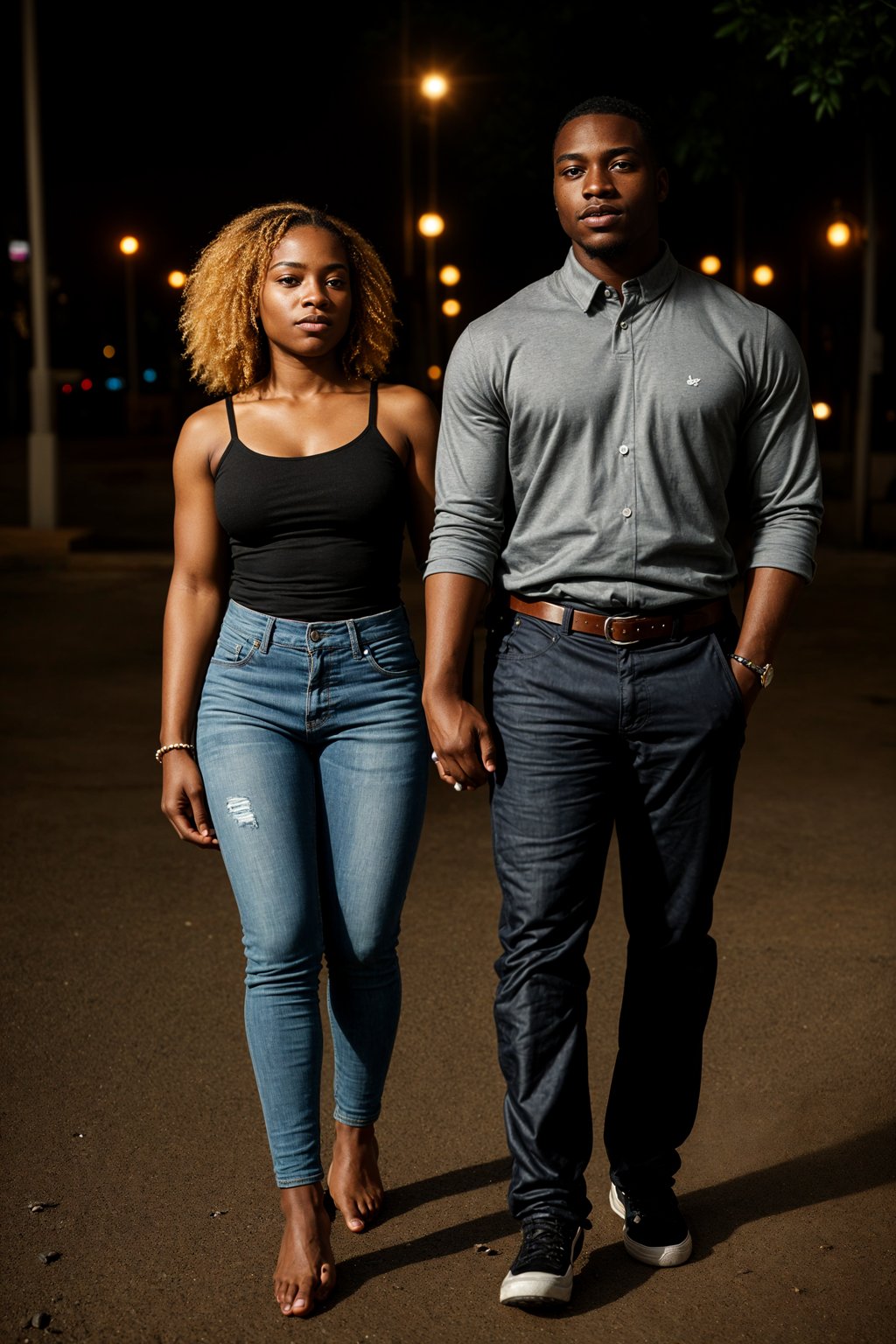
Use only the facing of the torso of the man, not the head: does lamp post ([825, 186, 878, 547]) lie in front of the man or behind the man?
behind

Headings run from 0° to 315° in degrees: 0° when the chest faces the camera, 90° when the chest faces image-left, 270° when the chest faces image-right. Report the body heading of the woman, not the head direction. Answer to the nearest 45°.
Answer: approximately 0°

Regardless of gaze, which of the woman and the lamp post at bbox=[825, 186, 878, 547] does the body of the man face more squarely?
the woman

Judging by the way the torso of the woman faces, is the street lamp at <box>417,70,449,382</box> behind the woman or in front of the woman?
behind

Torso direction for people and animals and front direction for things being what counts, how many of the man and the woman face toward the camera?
2

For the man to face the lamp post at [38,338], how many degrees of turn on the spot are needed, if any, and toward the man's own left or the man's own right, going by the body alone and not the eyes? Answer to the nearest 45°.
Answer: approximately 135° to the man's own right

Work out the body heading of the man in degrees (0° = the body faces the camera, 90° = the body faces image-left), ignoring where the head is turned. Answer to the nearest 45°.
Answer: approximately 0°

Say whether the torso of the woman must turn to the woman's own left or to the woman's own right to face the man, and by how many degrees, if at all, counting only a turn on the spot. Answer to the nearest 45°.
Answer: approximately 45° to the woman's own left

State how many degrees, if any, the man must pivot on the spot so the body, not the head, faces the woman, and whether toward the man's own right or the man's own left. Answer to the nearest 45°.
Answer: approximately 90° to the man's own right
